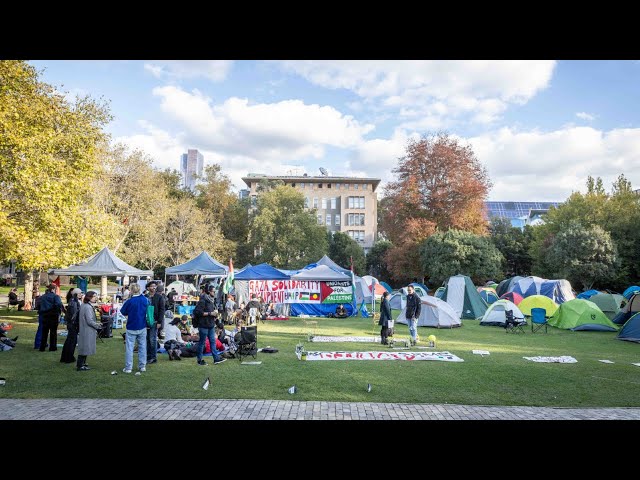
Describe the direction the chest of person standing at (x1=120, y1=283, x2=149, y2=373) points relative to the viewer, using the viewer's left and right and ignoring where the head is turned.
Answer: facing away from the viewer

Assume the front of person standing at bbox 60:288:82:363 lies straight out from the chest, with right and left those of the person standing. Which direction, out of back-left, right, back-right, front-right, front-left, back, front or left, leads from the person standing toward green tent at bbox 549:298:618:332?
front

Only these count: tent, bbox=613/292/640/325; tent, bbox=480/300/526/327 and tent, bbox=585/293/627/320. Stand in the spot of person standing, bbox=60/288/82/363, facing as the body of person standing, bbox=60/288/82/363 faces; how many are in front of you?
3

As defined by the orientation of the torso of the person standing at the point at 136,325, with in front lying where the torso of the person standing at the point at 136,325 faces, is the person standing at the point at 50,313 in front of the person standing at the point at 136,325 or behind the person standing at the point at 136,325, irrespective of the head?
in front

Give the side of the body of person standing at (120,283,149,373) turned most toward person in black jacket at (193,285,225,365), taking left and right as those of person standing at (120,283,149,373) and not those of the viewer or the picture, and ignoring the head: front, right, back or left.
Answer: right

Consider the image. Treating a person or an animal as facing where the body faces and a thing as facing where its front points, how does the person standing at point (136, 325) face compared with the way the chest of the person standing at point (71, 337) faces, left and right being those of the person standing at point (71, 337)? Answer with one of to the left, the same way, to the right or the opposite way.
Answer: to the left

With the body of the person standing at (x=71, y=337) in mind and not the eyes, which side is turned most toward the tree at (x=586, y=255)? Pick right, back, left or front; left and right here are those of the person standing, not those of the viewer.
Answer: front

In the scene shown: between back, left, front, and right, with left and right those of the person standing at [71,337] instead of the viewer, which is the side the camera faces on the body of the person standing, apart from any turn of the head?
right

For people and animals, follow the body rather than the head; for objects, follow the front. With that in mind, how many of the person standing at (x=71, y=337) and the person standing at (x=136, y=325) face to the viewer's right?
1

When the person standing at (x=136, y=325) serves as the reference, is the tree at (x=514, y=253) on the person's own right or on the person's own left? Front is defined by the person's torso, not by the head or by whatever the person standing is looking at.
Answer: on the person's own right

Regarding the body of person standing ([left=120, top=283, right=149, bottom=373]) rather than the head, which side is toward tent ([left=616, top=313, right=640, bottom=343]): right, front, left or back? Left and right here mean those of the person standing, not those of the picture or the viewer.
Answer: right
